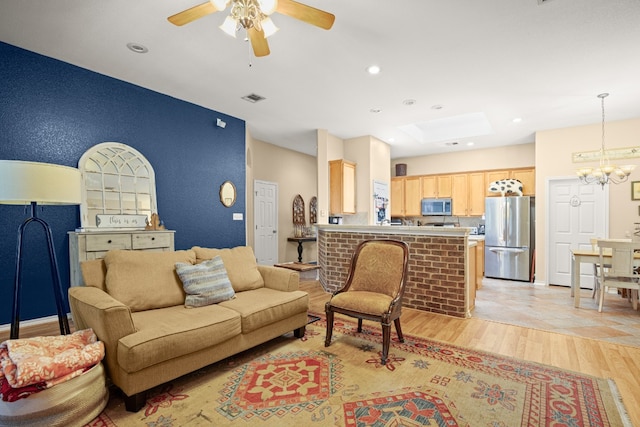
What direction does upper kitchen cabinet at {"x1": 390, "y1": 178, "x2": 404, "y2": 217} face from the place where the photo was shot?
facing the viewer

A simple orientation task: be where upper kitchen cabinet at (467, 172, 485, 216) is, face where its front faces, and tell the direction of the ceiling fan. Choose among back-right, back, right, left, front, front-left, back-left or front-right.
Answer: front

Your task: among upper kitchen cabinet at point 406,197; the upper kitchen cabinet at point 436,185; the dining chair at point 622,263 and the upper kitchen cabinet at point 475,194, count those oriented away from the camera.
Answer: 1

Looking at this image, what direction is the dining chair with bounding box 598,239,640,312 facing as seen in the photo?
away from the camera

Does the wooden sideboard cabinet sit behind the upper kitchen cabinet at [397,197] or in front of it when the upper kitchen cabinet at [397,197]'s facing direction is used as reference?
in front

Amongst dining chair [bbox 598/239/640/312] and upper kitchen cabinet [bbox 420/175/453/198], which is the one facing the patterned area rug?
the upper kitchen cabinet

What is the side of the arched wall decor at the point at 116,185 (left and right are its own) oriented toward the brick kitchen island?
front

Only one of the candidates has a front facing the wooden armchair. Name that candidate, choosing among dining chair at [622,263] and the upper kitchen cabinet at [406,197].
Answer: the upper kitchen cabinet

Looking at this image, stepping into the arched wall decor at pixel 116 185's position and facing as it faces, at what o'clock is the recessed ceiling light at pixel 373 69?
The recessed ceiling light is roughly at 12 o'clock from the arched wall decor.

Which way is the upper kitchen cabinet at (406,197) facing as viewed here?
toward the camera

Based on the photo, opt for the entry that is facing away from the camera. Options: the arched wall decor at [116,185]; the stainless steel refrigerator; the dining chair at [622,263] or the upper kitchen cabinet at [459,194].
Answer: the dining chair

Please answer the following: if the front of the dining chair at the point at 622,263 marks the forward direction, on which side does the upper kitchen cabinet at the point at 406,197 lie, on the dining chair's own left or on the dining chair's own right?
on the dining chair's own left

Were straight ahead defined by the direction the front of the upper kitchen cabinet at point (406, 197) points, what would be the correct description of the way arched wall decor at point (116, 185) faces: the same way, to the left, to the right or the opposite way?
to the left

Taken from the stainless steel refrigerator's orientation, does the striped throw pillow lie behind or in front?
in front

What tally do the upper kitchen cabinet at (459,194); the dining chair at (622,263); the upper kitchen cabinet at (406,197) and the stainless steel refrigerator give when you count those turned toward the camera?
3

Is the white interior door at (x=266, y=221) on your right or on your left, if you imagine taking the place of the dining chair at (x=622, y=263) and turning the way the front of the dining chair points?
on your left

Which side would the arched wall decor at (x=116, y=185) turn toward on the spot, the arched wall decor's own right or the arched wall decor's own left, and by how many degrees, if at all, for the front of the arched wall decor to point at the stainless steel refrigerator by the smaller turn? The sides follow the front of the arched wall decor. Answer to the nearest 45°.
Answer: approximately 45° to the arched wall decor's own left

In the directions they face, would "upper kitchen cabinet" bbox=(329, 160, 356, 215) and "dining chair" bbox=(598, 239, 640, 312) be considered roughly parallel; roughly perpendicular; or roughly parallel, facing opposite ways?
roughly perpendicular
